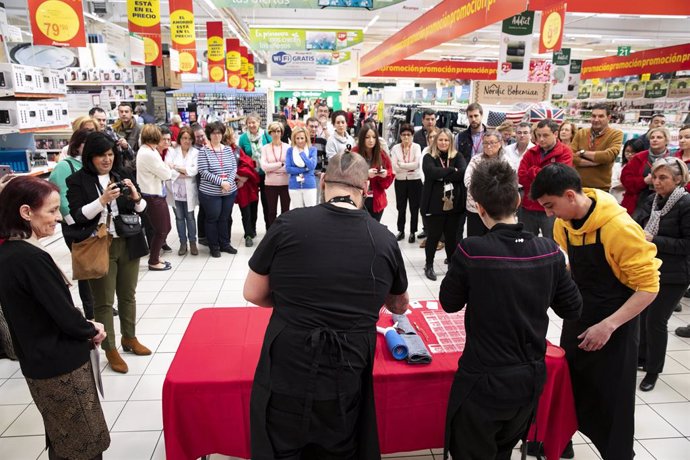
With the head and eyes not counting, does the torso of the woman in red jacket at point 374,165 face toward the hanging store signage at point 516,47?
no

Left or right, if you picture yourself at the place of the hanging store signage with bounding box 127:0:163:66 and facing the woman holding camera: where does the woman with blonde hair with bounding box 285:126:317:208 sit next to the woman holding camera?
left

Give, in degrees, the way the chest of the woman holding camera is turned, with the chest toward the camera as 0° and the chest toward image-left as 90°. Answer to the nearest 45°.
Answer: approximately 315°

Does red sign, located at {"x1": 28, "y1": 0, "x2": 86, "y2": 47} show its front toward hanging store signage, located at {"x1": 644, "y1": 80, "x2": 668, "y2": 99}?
no

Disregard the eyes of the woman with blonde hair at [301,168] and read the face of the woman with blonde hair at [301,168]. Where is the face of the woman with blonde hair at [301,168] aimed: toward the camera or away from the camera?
toward the camera

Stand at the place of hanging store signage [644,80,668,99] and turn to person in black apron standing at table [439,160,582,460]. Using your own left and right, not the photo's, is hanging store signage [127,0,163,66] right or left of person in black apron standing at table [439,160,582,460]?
right

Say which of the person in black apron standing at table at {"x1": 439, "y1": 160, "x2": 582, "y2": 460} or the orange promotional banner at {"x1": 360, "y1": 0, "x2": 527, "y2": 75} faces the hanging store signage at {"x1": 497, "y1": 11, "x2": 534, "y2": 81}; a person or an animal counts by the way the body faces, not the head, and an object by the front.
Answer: the person in black apron standing at table

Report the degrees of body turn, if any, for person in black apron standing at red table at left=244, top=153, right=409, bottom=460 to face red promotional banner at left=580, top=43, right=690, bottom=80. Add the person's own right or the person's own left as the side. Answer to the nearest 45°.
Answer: approximately 45° to the person's own right

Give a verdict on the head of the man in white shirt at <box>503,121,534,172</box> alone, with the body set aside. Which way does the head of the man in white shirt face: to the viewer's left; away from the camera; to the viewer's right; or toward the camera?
toward the camera

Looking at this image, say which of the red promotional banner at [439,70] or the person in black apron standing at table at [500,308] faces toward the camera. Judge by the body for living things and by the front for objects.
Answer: the red promotional banner

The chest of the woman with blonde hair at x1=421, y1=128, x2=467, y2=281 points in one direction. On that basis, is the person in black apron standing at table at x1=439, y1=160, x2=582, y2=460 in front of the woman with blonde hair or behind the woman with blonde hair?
in front

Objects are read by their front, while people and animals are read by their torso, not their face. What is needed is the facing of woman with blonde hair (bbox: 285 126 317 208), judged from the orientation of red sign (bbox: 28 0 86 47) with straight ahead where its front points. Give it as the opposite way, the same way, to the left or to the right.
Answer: the same way

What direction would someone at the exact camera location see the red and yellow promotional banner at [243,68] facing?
facing the viewer

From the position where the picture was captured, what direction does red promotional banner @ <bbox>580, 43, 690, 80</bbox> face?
facing the viewer and to the left of the viewer

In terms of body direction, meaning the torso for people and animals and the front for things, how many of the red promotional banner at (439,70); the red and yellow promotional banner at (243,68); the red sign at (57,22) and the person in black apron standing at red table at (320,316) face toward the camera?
3

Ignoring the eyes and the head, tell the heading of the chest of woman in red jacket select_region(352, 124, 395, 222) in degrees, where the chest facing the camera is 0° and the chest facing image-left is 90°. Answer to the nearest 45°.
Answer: approximately 0°

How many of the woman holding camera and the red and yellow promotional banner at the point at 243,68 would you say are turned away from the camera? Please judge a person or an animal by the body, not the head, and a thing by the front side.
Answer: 0

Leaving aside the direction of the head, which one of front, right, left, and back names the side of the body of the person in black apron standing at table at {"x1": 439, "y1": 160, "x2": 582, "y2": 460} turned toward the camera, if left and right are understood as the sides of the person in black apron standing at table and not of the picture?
back

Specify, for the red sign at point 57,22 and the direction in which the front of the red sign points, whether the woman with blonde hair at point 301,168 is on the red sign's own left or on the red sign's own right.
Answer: on the red sign's own left

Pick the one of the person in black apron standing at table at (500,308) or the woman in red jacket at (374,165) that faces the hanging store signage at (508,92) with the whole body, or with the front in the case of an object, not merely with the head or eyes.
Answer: the person in black apron standing at table
